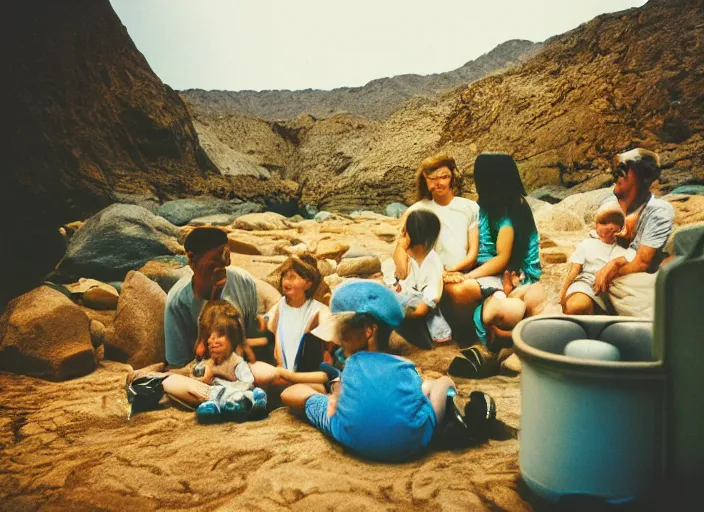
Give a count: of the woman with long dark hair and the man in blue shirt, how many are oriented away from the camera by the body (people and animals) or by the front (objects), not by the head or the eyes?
0

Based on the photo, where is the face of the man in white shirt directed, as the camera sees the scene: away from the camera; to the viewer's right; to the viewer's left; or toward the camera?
to the viewer's left

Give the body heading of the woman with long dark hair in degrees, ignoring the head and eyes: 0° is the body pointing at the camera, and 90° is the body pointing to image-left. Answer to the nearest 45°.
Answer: approximately 45°

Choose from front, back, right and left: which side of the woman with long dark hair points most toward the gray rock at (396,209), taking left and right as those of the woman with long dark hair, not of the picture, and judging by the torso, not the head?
right

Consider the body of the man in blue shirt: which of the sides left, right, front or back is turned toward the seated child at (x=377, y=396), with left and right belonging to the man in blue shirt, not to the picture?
front

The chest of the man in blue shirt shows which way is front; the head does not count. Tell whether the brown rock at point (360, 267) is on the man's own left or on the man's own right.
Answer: on the man's own left

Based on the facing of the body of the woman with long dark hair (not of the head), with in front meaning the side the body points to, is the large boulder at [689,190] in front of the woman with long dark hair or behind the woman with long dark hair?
behind

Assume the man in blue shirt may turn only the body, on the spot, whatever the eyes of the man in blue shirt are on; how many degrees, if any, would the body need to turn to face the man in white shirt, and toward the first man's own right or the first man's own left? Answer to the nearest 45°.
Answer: approximately 45° to the first man's own left

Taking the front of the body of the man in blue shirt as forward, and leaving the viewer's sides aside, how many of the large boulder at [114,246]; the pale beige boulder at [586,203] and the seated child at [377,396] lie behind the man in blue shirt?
1

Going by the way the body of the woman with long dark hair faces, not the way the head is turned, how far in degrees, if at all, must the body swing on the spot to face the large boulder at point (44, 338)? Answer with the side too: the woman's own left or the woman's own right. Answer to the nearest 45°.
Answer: approximately 45° to the woman's own right
